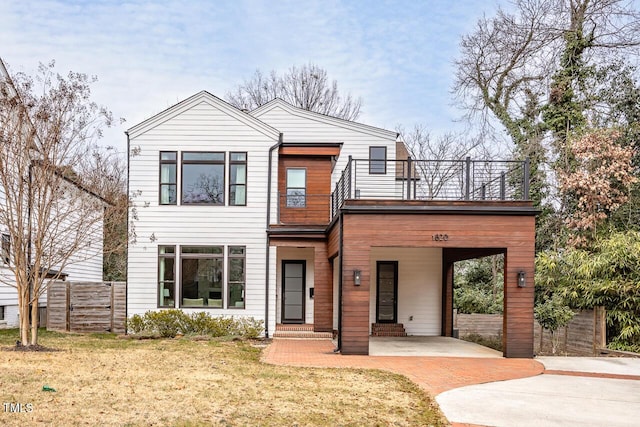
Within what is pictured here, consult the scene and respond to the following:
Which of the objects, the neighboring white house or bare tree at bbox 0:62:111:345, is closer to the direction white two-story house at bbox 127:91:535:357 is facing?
the bare tree

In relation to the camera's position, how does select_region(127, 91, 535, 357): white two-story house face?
facing the viewer

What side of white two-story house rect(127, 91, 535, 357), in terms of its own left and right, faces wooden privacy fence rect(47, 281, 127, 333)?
right

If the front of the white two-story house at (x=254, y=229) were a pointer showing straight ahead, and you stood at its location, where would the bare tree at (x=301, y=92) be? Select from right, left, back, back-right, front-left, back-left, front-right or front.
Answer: back

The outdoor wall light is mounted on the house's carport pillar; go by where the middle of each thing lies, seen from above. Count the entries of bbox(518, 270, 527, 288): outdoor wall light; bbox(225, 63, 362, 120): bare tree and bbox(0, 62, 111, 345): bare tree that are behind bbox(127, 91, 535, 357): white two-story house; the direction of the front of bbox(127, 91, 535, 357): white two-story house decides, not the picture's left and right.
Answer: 1
